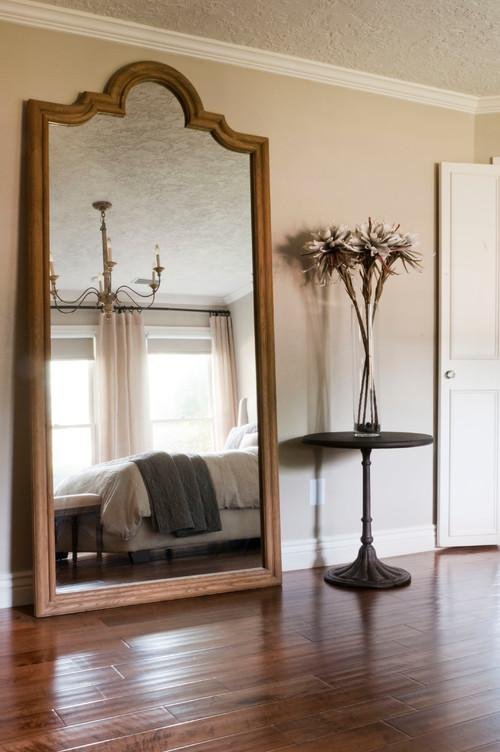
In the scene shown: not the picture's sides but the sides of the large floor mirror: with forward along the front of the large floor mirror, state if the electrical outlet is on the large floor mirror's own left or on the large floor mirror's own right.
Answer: on the large floor mirror's own left

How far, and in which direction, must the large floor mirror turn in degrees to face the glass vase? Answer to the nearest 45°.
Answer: approximately 45° to its left

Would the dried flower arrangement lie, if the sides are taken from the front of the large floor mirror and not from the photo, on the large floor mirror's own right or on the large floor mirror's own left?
on the large floor mirror's own left

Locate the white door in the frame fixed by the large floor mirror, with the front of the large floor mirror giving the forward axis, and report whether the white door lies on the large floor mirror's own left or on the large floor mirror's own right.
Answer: on the large floor mirror's own left

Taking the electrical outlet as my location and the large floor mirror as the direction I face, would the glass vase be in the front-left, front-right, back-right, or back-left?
back-left
